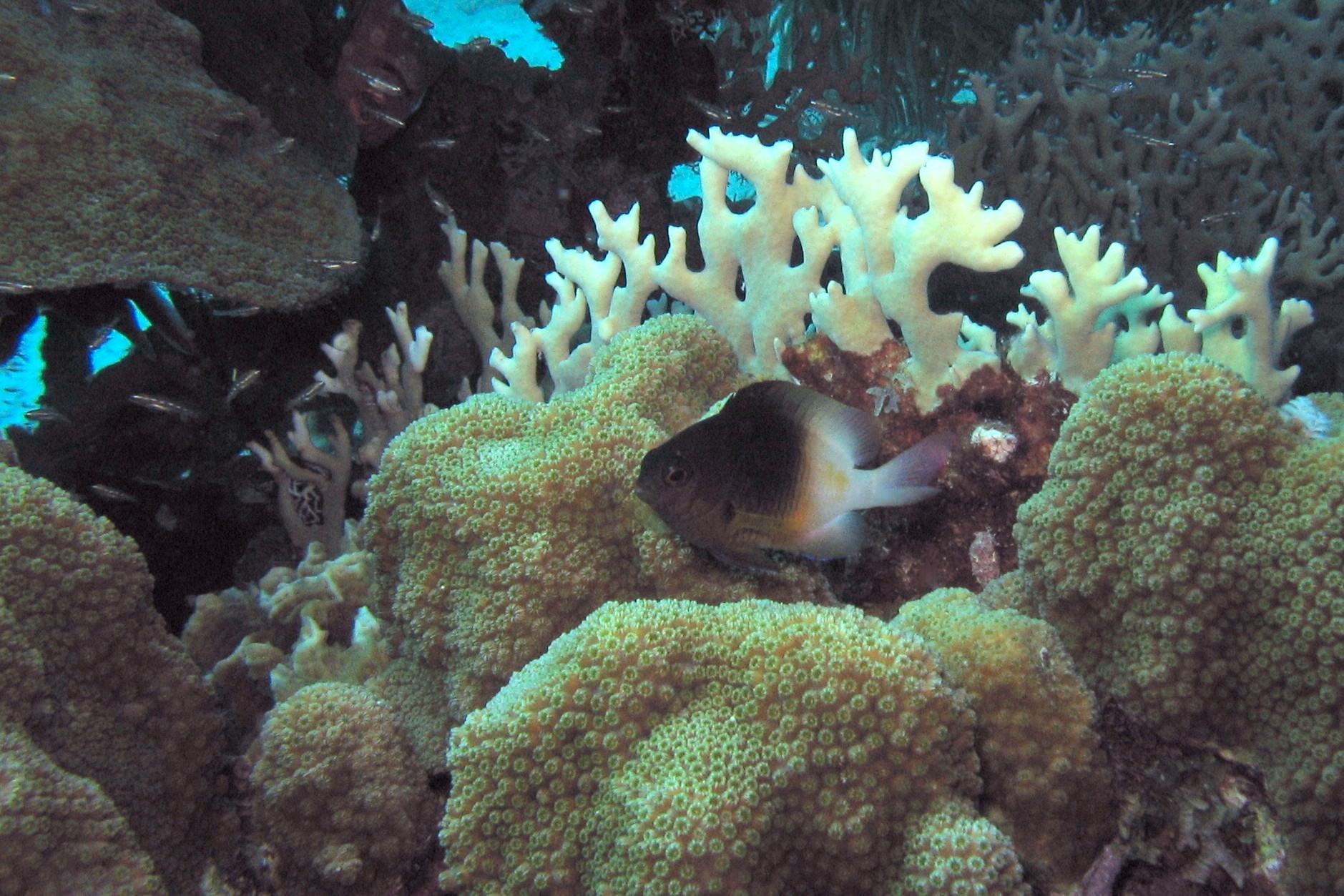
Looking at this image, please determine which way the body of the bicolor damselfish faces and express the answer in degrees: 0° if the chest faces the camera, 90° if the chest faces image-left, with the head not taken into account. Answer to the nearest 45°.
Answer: approximately 90°

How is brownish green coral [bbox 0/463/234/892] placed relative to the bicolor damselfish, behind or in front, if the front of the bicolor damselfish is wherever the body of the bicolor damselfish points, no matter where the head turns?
in front

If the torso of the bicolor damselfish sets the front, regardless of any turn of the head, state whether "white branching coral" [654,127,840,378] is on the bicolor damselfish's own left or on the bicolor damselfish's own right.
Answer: on the bicolor damselfish's own right

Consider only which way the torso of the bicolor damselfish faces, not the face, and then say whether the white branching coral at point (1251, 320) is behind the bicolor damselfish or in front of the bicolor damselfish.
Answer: behind

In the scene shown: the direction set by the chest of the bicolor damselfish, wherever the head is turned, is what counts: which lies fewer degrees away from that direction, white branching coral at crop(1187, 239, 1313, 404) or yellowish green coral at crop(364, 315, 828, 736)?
the yellowish green coral

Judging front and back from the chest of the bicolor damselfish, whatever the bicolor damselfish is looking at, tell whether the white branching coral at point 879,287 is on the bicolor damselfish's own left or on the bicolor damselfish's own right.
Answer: on the bicolor damselfish's own right

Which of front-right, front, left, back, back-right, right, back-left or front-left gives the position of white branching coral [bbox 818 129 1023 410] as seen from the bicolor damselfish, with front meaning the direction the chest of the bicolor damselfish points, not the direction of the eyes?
back-right
